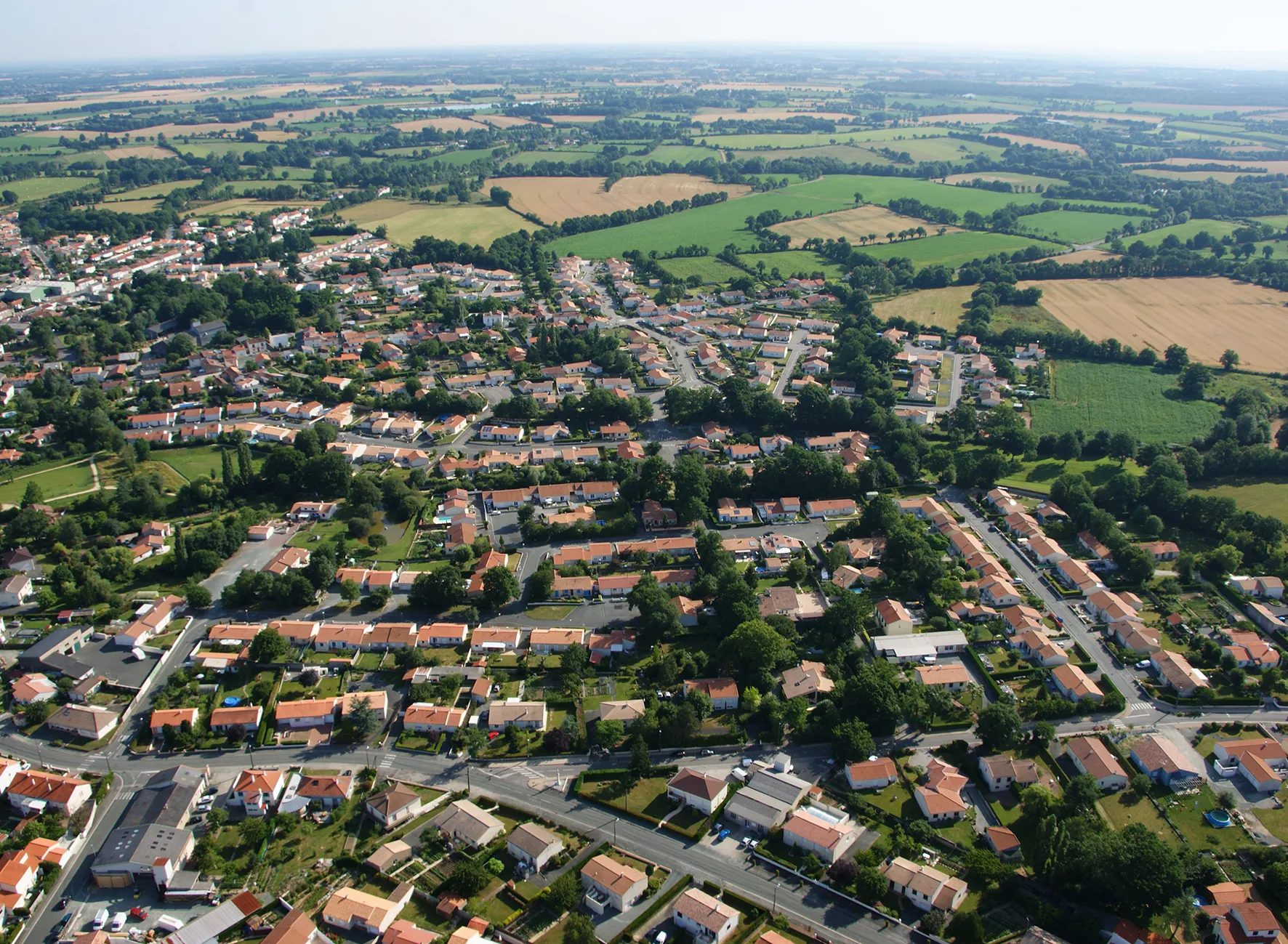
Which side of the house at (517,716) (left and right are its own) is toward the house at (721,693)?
left

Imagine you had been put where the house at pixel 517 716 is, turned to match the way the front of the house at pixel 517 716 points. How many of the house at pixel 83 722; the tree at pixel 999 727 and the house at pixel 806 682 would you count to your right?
1

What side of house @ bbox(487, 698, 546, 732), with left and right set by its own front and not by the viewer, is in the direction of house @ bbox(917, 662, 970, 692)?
left

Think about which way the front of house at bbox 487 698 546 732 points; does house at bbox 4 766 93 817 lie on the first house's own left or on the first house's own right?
on the first house's own right

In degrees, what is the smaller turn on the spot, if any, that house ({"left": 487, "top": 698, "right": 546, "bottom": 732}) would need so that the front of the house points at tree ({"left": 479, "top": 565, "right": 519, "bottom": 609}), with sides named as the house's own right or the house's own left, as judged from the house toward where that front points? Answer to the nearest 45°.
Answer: approximately 180°

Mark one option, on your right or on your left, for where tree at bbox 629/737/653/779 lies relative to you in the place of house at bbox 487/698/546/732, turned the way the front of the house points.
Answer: on your left

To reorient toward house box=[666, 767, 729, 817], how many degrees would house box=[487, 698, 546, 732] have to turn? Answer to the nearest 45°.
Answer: approximately 45° to its left

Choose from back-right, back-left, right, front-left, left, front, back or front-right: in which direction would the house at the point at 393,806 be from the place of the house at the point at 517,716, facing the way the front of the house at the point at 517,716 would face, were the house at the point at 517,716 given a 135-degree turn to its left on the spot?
back

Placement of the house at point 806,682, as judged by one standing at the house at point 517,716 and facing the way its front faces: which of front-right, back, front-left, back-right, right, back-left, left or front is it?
left

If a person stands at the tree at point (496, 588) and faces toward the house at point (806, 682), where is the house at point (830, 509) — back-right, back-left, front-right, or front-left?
front-left

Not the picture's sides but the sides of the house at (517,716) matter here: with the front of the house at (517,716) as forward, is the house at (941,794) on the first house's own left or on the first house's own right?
on the first house's own left

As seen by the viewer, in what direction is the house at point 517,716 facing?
toward the camera

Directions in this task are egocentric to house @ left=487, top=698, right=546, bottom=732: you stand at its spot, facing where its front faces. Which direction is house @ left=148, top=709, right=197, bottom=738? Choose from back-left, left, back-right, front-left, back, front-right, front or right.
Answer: right

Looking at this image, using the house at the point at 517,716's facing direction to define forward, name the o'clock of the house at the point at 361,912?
the house at the point at 361,912 is roughly at 1 o'clock from the house at the point at 517,716.

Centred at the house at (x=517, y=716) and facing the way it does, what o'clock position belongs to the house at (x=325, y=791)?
the house at (x=325, y=791) is roughly at 2 o'clock from the house at (x=517, y=716).

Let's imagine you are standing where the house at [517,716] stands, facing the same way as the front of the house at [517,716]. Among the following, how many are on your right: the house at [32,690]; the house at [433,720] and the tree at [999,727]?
2

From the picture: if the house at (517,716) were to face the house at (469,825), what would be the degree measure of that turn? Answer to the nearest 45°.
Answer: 0° — it already faces it

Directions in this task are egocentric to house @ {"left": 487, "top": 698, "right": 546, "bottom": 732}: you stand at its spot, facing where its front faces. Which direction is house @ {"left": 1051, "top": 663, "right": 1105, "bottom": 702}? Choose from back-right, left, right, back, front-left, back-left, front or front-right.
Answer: left

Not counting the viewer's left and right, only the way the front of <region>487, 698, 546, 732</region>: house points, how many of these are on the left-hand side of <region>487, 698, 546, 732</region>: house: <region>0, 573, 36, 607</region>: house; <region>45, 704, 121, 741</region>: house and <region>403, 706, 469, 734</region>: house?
0
